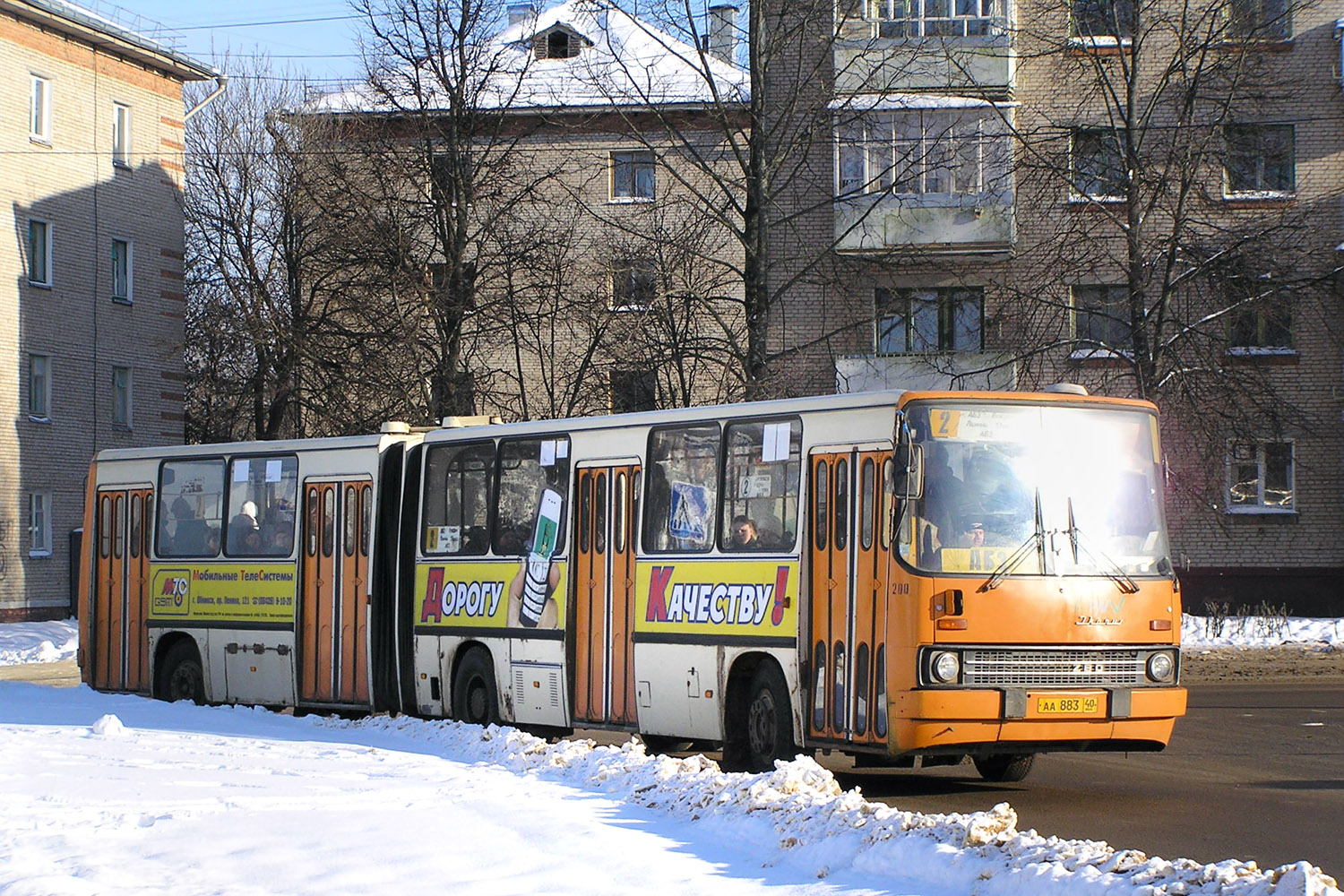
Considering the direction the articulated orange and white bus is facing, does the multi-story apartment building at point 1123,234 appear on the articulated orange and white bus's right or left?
on its left

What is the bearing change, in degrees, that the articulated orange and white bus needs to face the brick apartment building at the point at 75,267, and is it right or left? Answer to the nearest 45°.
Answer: approximately 180°

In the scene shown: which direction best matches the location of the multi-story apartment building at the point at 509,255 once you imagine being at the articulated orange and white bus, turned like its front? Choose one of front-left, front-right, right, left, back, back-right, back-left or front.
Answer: back-left

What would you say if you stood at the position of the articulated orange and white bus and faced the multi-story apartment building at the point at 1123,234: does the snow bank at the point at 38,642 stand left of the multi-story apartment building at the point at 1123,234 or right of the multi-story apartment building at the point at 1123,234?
left

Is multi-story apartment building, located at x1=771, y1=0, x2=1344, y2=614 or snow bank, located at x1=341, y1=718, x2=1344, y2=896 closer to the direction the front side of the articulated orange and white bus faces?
the snow bank

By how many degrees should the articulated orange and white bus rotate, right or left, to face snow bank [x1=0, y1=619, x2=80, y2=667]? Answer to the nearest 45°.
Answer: approximately 180°

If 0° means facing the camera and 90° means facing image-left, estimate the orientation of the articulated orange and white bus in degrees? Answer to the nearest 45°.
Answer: approximately 315°
